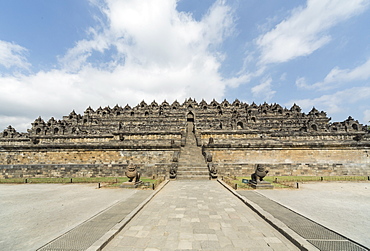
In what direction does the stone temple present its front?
toward the camera
